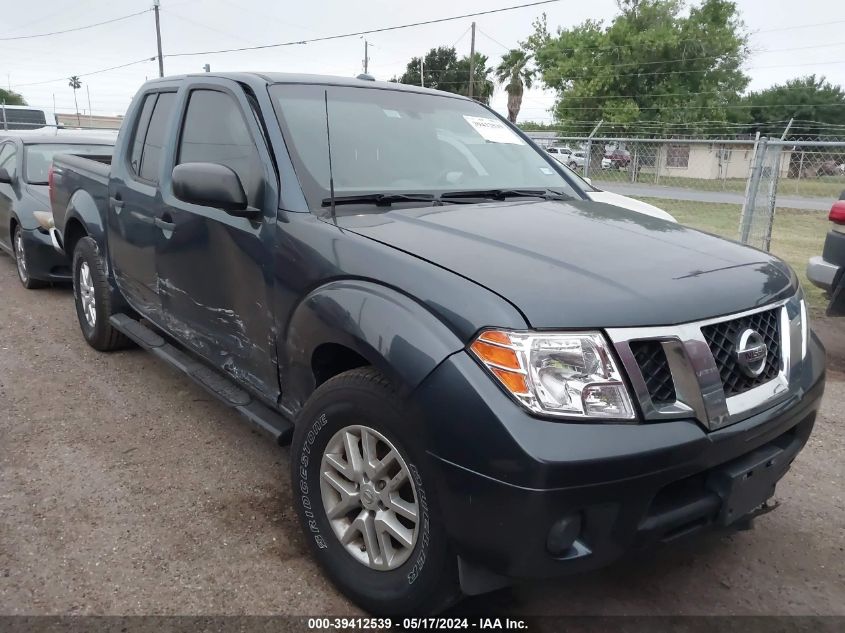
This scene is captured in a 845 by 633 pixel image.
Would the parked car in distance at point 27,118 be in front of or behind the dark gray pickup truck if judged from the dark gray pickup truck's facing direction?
behind

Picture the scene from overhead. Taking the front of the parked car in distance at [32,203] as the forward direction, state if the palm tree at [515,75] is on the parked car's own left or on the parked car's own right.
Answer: on the parked car's own left

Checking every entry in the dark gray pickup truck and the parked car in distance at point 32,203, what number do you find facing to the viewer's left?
0

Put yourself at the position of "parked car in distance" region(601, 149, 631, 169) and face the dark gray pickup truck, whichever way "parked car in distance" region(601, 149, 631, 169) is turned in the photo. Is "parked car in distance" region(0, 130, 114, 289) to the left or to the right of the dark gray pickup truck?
right

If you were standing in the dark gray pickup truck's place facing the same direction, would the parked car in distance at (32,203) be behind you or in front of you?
behind

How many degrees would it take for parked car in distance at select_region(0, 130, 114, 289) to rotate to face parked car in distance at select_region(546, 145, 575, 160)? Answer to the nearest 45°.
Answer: approximately 90° to its left

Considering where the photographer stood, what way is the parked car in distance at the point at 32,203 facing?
facing the viewer and to the right of the viewer

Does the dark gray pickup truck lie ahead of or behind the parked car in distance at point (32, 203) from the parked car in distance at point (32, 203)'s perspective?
ahead

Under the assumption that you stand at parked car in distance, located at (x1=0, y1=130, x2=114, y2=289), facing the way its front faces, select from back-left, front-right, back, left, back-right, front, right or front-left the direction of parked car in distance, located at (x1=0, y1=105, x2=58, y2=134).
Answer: back-left

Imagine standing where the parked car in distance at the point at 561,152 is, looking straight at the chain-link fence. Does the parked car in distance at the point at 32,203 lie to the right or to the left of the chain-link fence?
right

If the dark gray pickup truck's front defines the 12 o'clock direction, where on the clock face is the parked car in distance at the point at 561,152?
The parked car in distance is roughly at 8 o'clock from the dark gray pickup truck.

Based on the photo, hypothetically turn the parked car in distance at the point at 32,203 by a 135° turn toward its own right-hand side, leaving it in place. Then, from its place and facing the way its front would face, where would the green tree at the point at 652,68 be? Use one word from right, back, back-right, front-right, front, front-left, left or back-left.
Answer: back-right

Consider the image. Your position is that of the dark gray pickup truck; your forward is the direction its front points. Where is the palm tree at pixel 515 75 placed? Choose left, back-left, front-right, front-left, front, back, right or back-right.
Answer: back-left

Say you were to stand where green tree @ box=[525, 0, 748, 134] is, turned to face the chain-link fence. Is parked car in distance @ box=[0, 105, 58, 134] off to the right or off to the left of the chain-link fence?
right

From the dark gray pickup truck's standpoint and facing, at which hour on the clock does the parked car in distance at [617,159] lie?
The parked car in distance is roughly at 8 o'clock from the dark gray pickup truck.
